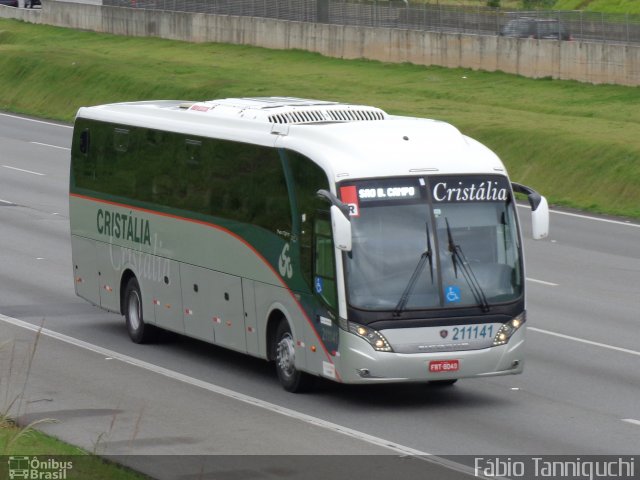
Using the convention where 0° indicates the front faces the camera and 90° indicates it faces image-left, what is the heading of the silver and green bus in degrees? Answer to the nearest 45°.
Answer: approximately 315°
